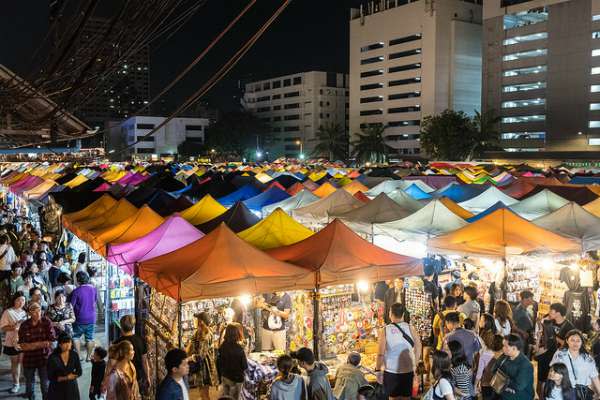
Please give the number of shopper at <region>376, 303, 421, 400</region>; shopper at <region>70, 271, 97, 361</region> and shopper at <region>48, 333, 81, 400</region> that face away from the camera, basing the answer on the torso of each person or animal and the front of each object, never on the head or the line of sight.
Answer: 2

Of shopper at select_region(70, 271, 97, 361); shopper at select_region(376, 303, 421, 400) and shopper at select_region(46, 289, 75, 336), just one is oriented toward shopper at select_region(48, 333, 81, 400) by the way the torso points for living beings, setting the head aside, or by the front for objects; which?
shopper at select_region(46, 289, 75, 336)

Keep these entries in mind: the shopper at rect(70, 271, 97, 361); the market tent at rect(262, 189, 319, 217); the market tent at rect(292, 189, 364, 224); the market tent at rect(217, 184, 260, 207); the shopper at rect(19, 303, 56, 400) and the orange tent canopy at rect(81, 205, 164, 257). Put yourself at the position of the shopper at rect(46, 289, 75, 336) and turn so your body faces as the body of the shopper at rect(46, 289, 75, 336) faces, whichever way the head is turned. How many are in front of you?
1

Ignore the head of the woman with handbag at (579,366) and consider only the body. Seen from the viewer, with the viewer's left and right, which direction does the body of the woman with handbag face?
facing the viewer

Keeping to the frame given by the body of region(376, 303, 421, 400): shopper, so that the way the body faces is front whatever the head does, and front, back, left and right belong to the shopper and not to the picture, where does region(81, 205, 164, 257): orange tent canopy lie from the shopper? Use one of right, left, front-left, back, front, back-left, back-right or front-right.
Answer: front-left

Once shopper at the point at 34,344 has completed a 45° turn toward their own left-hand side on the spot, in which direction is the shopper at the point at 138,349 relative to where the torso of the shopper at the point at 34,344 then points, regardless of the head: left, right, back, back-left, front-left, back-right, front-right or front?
front

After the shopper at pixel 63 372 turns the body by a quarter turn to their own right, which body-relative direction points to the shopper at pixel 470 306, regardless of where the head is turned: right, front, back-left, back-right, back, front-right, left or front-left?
back

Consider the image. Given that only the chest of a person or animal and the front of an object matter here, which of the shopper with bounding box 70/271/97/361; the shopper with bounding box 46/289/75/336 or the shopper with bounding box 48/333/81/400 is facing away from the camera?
the shopper with bounding box 70/271/97/361

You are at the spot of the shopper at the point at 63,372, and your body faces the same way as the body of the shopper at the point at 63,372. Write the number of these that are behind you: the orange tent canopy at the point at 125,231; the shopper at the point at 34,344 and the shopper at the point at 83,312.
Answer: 3

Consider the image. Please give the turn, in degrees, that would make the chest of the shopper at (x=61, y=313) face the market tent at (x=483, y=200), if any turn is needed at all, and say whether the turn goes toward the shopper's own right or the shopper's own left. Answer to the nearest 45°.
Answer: approximately 90° to the shopper's own left

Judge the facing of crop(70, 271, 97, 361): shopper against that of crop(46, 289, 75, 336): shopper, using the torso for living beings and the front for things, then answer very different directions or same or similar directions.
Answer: very different directions

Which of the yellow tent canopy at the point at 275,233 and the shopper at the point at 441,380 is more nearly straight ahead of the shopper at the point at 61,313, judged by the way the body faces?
the shopper

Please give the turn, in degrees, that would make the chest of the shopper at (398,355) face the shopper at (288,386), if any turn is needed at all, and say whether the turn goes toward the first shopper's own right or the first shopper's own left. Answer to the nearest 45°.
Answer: approximately 135° to the first shopper's own left

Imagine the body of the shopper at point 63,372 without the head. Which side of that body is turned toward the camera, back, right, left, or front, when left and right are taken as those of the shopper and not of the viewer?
front

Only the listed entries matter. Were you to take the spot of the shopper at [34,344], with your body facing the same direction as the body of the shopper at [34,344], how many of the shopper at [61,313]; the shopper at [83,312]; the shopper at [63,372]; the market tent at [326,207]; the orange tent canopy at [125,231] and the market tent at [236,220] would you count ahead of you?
1
